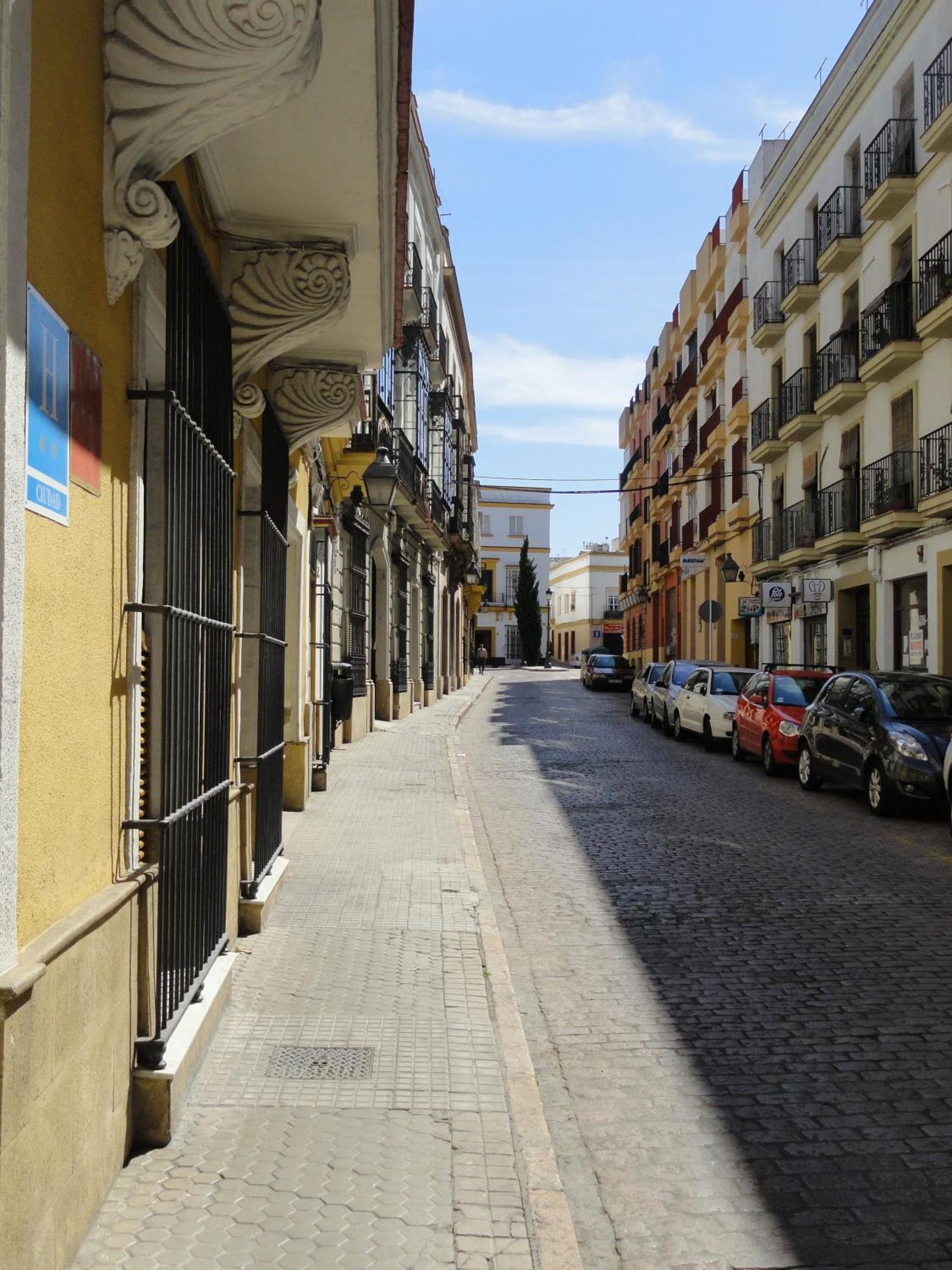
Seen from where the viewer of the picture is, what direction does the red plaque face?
facing the viewer and to the right of the viewer

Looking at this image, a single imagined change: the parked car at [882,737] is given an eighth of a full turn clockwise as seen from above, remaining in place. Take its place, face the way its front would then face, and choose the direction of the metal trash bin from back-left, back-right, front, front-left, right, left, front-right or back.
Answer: right

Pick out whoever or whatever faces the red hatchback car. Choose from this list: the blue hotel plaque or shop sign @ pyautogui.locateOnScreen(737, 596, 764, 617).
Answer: the shop sign

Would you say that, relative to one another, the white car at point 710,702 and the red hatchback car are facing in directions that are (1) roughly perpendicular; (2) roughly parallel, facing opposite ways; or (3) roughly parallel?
roughly parallel

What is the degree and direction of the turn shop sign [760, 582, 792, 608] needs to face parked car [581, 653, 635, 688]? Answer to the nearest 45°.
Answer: approximately 180°

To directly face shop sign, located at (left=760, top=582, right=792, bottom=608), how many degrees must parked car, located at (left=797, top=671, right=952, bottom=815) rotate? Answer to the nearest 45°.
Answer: approximately 135° to its left

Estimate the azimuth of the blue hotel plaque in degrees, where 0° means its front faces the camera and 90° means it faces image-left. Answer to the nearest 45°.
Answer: approximately 315°

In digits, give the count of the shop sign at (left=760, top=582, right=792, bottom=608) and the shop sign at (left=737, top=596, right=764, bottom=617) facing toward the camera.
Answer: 2

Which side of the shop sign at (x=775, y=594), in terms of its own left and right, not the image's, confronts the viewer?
front

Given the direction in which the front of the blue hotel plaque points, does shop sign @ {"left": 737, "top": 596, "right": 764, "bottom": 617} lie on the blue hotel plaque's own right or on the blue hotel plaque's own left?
on the blue hotel plaque's own left

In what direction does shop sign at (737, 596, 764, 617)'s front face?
toward the camera

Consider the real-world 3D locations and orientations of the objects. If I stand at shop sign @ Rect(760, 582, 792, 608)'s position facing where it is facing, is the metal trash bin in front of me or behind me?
in front

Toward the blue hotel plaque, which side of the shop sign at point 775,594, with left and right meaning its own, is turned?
front

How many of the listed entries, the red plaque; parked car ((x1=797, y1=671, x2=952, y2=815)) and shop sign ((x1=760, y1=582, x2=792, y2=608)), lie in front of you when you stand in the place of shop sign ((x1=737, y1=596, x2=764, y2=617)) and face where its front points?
3

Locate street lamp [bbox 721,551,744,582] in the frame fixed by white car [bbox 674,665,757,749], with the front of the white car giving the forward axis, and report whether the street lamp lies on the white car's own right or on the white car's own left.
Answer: on the white car's own left

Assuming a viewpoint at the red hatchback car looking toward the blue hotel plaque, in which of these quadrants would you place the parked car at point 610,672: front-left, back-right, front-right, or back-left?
back-right

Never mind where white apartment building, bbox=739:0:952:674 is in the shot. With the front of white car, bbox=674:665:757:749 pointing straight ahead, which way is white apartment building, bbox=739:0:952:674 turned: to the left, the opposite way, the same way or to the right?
to the right
